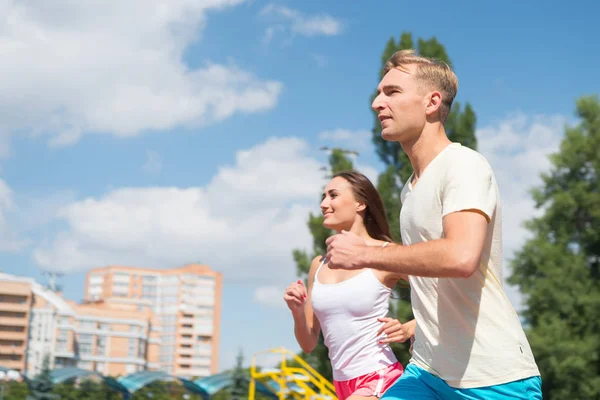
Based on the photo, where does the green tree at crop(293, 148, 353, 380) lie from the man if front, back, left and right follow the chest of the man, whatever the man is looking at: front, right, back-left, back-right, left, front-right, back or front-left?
right

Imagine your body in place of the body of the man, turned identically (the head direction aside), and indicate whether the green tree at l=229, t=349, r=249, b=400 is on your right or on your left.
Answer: on your right

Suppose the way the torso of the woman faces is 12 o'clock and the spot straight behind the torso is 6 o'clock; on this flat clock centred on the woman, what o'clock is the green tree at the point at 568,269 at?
The green tree is roughly at 5 o'clock from the woman.

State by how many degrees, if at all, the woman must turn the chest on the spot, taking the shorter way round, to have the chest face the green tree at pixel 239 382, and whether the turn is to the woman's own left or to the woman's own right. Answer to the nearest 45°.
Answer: approximately 135° to the woman's own right

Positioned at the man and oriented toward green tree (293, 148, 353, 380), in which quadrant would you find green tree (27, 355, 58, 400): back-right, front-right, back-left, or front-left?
front-left

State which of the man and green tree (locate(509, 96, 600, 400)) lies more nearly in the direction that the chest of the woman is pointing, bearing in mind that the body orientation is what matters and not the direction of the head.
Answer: the man

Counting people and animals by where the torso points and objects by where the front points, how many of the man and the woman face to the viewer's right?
0

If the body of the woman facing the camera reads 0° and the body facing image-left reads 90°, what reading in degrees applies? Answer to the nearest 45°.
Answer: approximately 45°

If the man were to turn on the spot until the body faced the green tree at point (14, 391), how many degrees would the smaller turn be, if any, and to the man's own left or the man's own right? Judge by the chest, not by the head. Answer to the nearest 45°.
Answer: approximately 45° to the man's own right

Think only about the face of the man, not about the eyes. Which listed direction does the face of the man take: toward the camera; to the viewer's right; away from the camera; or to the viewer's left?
to the viewer's left

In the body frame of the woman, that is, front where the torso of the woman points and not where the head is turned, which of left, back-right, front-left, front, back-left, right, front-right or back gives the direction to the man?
front-left

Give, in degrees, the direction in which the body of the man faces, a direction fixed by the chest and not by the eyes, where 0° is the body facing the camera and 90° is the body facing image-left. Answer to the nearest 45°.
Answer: approximately 90°
